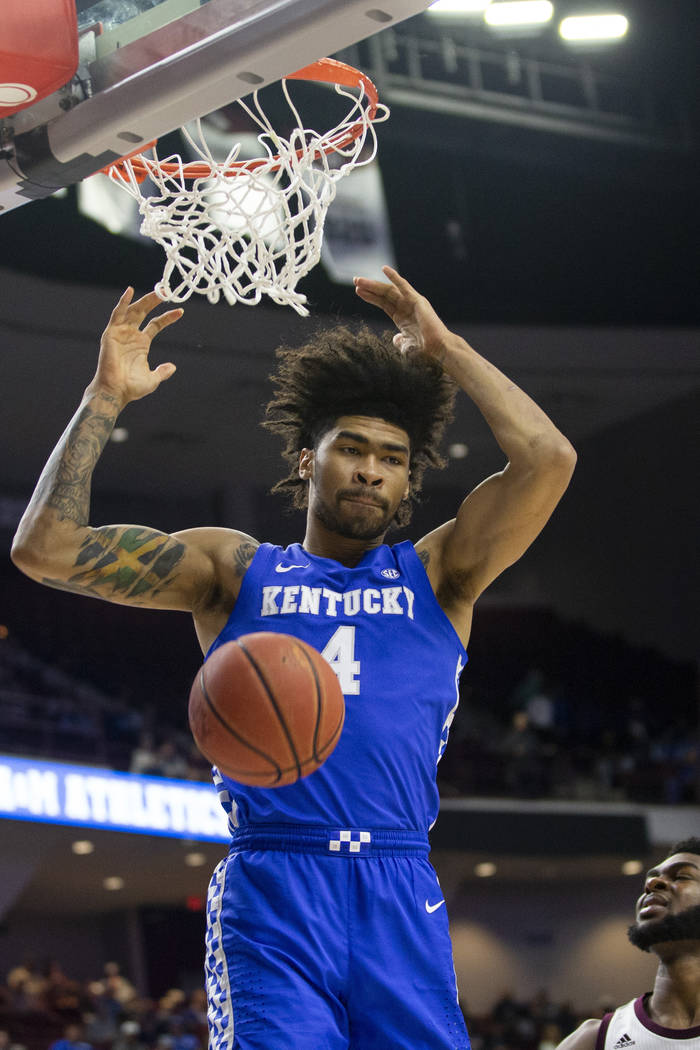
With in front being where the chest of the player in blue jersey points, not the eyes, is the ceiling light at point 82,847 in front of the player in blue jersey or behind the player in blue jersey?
behind

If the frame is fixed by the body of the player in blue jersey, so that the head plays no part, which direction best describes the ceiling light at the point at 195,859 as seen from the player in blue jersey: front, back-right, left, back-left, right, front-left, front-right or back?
back

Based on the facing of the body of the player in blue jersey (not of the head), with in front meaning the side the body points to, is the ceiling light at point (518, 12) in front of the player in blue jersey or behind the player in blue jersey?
behind

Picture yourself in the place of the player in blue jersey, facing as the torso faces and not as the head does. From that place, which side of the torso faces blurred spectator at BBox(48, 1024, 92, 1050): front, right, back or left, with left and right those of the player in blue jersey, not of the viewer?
back

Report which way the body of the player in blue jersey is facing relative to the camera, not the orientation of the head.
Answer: toward the camera

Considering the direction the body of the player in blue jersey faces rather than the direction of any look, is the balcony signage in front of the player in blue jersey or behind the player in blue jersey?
behind
